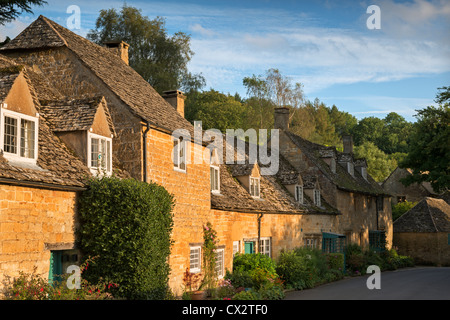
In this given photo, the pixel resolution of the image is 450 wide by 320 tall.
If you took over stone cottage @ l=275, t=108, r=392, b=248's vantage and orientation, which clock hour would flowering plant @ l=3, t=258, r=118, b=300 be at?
The flowering plant is roughly at 2 o'clock from the stone cottage.

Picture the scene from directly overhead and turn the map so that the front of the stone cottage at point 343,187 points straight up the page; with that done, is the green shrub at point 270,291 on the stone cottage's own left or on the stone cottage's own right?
on the stone cottage's own right

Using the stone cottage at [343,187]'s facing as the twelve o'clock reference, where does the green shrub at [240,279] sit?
The green shrub is roughly at 2 o'clock from the stone cottage.

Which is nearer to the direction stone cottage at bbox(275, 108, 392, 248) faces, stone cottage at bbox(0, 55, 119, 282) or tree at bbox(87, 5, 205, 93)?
the stone cottage

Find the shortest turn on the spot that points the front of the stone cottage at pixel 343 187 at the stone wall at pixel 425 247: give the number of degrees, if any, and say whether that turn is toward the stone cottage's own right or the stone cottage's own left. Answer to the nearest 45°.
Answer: approximately 90° to the stone cottage's own left

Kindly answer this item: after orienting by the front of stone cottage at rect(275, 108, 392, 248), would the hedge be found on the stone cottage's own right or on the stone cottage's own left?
on the stone cottage's own right

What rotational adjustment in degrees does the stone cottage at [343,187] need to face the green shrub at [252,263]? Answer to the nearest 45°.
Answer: approximately 45° to its right

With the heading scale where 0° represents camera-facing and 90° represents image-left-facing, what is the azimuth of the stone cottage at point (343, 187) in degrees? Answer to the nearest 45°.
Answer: approximately 315°

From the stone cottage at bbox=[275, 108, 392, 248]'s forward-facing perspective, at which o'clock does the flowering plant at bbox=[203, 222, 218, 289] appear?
The flowering plant is roughly at 2 o'clock from the stone cottage.

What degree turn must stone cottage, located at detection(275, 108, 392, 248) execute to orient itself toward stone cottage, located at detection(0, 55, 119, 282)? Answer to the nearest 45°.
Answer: approximately 45° to its right

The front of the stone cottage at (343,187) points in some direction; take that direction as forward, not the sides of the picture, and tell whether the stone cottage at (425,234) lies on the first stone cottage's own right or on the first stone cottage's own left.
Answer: on the first stone cottage's own left
